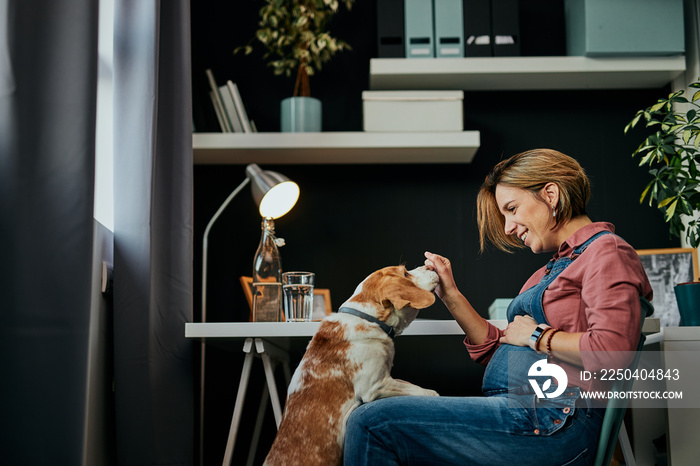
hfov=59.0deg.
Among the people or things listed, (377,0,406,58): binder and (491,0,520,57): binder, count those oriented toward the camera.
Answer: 2

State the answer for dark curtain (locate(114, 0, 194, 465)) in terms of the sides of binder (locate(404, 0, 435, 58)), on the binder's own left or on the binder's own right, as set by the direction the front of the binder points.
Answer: on the binder's own right

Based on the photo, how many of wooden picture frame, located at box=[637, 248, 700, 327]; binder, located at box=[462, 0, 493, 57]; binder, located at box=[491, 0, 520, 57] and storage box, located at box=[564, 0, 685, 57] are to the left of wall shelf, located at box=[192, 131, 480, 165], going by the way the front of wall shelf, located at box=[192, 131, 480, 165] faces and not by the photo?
4

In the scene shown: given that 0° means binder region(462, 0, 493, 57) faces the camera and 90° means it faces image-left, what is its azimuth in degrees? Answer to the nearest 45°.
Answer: approximately 0°
